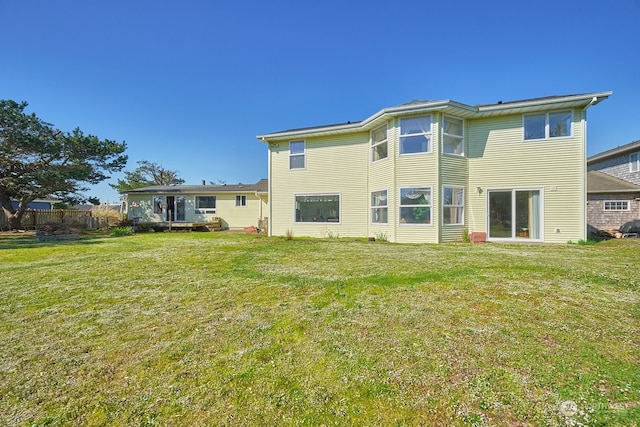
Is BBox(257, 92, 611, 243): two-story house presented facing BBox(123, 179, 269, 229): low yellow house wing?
no

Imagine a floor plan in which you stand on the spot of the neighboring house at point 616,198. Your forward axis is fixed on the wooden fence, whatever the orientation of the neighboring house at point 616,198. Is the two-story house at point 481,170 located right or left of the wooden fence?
left

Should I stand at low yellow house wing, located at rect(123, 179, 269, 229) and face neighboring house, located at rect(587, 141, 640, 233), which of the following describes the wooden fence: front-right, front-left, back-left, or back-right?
back-right

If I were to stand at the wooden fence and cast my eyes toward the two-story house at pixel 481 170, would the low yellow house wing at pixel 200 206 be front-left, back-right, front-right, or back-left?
front-left

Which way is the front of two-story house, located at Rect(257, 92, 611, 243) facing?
away from the camera

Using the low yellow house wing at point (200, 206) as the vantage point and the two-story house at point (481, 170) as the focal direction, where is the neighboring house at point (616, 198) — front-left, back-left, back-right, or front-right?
front-left

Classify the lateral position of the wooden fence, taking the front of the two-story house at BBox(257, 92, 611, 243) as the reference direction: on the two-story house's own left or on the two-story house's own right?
on the two-story house's own left

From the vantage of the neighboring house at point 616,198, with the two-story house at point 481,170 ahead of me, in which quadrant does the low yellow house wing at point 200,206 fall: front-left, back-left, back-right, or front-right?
front-right
